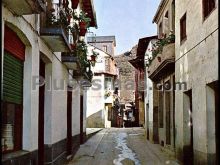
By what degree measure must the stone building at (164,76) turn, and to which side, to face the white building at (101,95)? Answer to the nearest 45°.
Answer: approximately 90° to its right

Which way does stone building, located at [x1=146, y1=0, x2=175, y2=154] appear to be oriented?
to the viewer's left

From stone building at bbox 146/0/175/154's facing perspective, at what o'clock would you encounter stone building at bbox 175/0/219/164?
stone building at bbox 175/0/219/164 is roughly at 9 o'clock from stone building at bbox 146/0/175/154.

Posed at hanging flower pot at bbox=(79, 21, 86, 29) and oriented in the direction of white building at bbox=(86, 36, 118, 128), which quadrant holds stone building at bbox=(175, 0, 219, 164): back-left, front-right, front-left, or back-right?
back-right

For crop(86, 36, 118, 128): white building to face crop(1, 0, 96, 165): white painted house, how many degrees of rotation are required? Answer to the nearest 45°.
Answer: approximately 45° to its right

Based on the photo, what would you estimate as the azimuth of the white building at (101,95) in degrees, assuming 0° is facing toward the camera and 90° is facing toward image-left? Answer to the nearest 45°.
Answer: approximately 315°

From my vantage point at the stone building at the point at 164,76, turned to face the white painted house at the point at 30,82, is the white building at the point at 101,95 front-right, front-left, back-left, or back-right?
back-right

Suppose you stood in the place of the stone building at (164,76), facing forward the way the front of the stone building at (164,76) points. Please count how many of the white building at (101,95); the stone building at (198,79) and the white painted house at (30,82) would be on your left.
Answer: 2

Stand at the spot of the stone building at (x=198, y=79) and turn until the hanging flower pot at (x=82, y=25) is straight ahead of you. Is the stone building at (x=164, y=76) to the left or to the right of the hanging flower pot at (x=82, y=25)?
right

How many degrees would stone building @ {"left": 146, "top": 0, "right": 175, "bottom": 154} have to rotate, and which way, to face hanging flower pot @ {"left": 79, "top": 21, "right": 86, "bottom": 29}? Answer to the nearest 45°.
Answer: approximately 45° to its left

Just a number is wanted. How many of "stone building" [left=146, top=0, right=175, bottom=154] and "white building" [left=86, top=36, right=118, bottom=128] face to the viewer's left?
1
